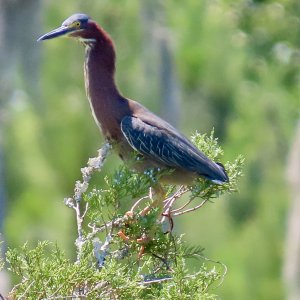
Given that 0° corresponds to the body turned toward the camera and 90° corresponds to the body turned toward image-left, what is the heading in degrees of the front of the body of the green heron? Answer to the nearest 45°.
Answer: approximately 90°

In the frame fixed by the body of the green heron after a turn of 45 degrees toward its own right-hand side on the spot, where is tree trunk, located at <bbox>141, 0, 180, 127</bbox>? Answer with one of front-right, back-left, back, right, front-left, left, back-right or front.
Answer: front-right

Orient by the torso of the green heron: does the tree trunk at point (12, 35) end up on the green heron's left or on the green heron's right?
on the green heron's right

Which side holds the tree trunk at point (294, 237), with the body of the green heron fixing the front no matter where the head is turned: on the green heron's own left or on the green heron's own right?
on the green heron's own right
